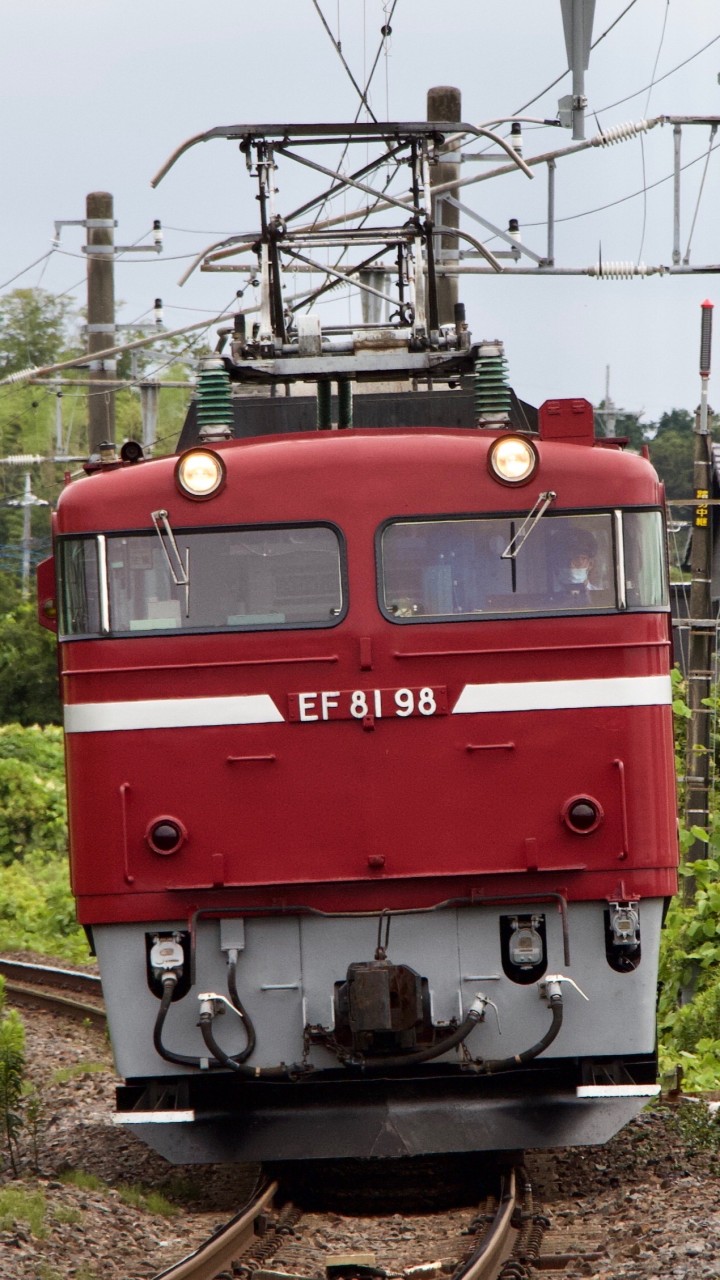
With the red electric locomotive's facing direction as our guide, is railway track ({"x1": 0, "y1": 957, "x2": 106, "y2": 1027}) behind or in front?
behind

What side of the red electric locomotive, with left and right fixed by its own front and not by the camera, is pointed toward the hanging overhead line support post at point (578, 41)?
back

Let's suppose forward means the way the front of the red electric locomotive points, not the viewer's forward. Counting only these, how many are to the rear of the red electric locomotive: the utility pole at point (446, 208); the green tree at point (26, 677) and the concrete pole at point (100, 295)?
3

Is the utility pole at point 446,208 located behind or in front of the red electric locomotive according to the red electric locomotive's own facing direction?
behind

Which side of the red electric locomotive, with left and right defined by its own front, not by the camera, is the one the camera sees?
front

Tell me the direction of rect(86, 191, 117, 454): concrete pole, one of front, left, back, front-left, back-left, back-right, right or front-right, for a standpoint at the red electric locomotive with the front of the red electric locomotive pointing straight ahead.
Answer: back
